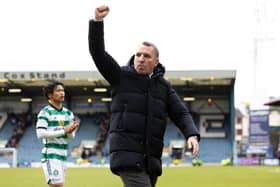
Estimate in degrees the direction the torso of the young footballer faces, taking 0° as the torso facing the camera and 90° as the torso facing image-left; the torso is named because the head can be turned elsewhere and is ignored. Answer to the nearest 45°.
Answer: approximately 315°

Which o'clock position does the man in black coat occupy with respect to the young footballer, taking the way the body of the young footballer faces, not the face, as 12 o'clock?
The man in black coat is roughly at 1 o'clock from the young footballer.

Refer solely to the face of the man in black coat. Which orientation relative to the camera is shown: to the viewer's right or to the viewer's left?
to the viewer's left
